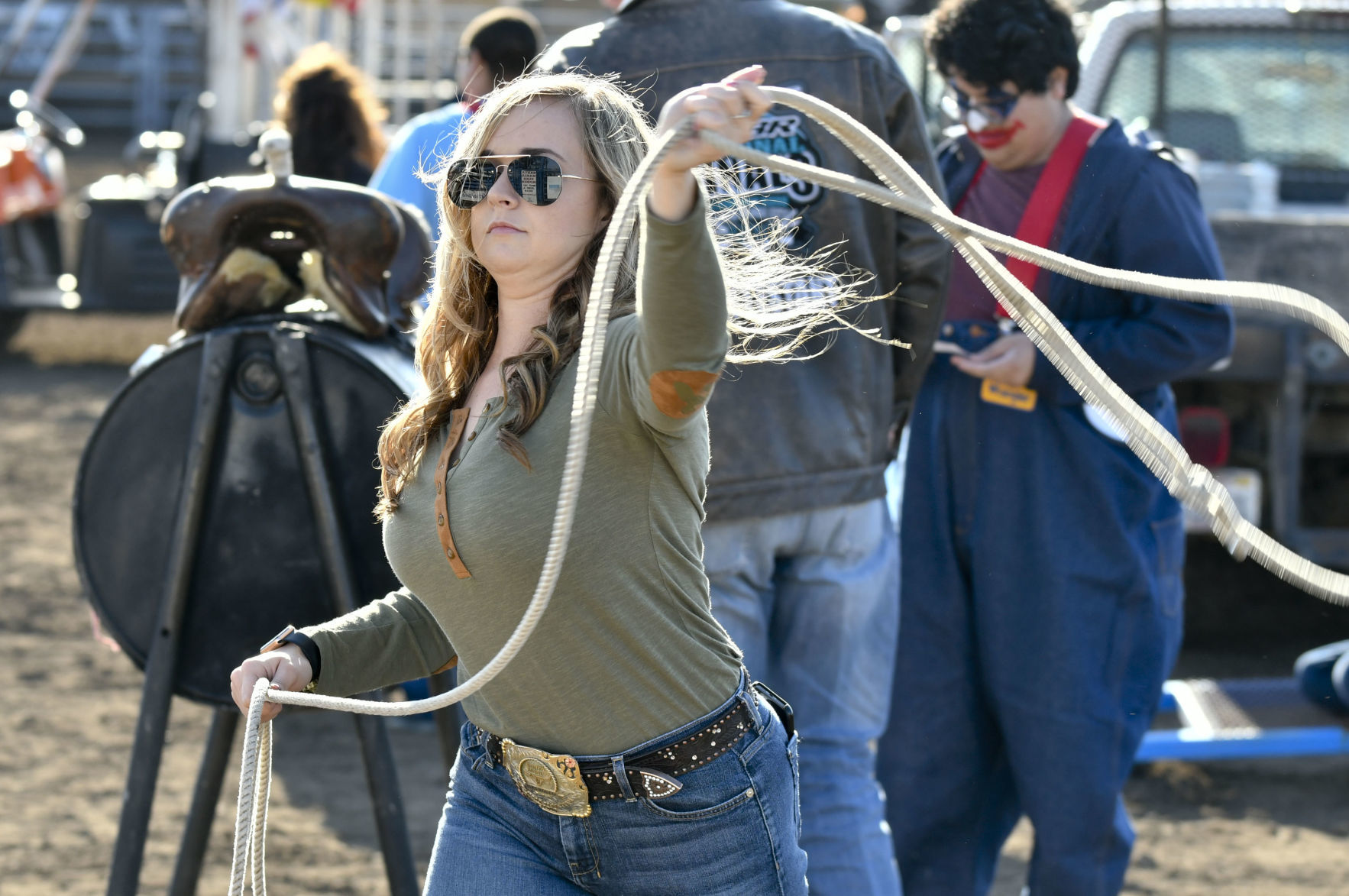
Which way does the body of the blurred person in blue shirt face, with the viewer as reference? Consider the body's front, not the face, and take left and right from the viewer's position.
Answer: facing away from the viewer and to the left of the viewer

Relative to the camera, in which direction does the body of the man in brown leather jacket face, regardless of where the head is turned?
away from the camera

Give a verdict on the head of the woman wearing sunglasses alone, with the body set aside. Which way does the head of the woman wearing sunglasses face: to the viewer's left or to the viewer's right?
to the viewer's left

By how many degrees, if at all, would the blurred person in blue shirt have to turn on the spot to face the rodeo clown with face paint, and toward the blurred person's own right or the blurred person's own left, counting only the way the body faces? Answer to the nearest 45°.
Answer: approximately 180°

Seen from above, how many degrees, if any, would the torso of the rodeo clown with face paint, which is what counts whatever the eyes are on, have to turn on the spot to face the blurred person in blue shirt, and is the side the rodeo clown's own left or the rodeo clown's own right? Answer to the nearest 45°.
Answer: approximately 90° to the rodeo clown's own right
